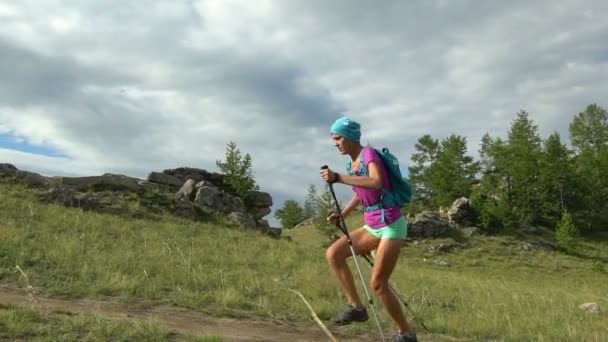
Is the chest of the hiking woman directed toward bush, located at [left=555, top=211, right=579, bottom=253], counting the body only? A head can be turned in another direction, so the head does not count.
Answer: no

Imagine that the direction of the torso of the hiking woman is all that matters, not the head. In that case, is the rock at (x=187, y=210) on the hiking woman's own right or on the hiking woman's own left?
on the hiking woman's own right

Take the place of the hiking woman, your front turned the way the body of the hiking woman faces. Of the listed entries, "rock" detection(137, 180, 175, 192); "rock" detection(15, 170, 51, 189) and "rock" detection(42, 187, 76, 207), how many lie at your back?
0

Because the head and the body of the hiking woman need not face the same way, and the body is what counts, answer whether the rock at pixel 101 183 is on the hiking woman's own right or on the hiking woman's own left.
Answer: on the hiking woman's own right

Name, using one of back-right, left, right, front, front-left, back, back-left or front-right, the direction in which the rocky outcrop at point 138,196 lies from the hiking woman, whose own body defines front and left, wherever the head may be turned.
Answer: front-right

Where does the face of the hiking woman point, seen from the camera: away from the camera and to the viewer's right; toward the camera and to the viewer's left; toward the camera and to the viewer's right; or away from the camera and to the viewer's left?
toward the camera and to the viewer's left

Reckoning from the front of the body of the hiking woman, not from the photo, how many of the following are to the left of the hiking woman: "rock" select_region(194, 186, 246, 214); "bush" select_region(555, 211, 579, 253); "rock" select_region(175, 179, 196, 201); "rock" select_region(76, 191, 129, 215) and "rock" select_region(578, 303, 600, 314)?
0

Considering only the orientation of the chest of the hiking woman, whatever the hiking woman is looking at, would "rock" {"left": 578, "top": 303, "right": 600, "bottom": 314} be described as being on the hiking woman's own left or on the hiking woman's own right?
on the hiking woman's own right

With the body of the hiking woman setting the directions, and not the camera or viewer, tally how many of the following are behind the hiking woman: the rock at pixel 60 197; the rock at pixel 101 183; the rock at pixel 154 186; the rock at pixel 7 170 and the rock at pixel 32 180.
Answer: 0

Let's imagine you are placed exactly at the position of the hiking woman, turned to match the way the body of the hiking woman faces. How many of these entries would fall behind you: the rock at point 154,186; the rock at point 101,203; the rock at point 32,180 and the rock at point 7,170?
0

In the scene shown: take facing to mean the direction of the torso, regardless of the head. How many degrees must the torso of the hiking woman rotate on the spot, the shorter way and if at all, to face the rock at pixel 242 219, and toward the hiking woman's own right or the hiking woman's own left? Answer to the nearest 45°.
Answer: approximately 90° to the hiking woman's own right

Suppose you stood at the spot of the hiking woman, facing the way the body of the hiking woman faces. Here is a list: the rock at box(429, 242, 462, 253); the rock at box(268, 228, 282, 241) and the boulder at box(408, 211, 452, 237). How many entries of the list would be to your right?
3

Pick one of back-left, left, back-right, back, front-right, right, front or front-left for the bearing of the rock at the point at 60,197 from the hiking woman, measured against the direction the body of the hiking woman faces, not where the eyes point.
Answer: front-right

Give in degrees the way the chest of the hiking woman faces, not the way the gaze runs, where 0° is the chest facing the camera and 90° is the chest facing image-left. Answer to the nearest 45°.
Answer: approximately 90°

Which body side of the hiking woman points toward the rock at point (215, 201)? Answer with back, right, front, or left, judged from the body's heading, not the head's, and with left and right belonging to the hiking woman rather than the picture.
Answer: right

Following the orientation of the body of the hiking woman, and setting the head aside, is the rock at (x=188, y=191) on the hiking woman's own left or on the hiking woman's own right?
on the hiking woman's own right

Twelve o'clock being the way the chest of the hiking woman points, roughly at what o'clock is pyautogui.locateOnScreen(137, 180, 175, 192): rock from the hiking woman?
The rock is roughly at 2 o'clock from the hiking woman.
